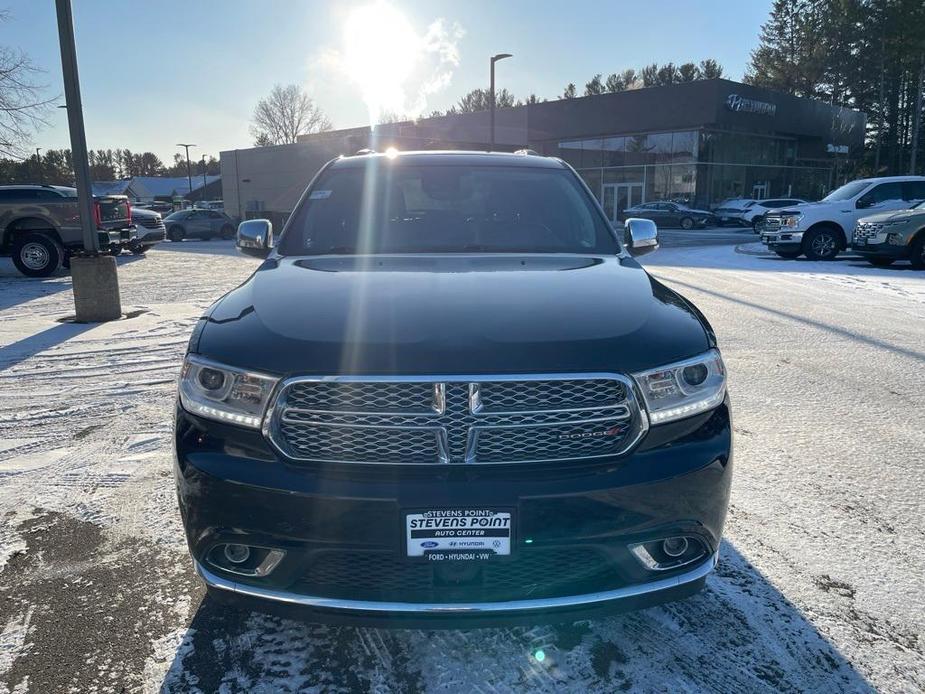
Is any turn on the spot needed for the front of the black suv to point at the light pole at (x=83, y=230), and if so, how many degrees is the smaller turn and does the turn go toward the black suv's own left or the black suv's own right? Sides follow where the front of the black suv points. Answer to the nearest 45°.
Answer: approximately 135° to the black suv's own right

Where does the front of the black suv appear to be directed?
toward the camera

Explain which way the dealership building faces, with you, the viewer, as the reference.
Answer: facing the viewer and to the right of the viewer

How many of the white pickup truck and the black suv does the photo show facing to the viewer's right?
0

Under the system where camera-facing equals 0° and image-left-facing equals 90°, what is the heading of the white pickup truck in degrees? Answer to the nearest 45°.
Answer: approximately 45°

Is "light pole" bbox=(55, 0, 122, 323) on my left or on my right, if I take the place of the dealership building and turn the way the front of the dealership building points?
on my right

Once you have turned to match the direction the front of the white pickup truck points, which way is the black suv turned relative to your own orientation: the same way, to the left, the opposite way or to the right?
to the left

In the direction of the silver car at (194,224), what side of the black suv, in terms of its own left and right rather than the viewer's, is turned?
back

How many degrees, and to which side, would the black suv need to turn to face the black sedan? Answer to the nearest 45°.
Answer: approximately 180°

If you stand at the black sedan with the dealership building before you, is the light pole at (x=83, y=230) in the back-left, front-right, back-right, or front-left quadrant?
back-left

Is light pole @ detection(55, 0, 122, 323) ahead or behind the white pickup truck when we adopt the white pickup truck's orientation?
ahead

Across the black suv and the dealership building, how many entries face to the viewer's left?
0

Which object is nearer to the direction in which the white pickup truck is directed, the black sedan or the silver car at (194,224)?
the silver car

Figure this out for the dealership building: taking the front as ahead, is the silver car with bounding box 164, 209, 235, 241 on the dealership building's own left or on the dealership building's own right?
on the dealership building's own right

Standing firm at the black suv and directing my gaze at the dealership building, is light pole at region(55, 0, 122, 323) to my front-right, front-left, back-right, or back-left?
front-left
